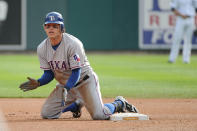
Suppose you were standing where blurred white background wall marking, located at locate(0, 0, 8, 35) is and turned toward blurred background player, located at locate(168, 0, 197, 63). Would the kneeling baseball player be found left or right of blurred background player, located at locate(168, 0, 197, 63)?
right

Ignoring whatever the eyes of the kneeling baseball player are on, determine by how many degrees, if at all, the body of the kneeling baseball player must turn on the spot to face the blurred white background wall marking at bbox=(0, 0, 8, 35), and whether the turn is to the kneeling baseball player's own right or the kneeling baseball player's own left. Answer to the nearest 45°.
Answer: approximately 135° to the kneeling baseball player's own right

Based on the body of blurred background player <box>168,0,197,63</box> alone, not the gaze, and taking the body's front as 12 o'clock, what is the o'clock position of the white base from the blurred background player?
The white base is roughly at 12 o'clock from the blurred background player.

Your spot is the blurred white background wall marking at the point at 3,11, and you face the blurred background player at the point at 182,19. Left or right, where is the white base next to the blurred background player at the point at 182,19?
right

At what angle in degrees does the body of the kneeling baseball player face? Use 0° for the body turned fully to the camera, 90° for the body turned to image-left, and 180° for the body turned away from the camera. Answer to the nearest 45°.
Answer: approximately 45°

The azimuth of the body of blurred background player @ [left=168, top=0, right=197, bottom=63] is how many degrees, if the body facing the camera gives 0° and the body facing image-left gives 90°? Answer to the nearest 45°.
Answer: approximately 0°

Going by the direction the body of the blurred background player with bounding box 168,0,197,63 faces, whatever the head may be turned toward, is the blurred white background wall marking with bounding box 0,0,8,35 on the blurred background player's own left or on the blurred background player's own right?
on the blurred background player's own right

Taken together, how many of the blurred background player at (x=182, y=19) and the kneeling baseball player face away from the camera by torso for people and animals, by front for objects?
0
